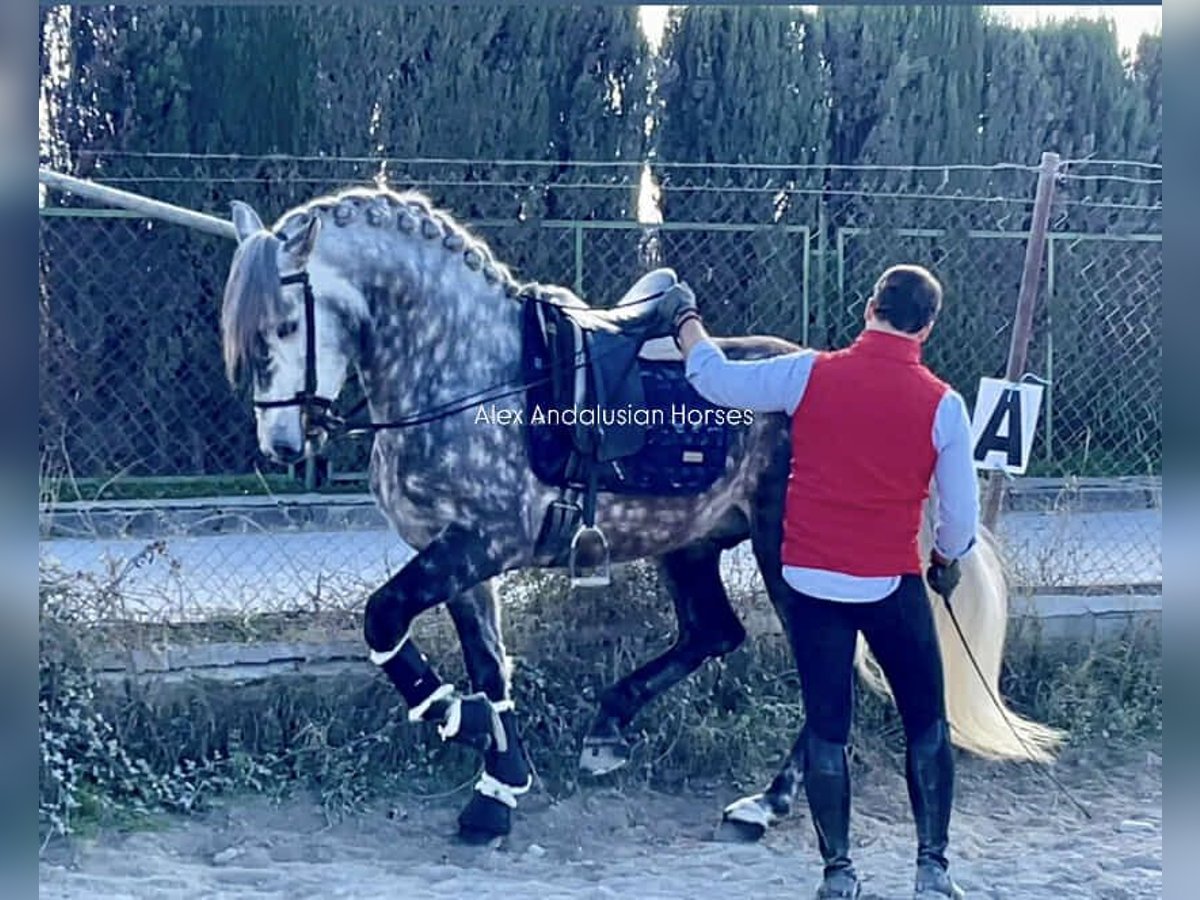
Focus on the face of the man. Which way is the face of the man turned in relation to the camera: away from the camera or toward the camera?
away from the camera

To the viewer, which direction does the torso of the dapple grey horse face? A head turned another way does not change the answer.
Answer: to the viewer's left

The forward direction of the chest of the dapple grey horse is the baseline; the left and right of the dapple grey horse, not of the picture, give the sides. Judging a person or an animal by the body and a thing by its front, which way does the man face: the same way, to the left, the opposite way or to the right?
to the right

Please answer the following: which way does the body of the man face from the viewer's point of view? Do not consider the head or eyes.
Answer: away from the camera

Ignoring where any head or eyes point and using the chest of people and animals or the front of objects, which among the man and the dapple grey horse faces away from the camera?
the man

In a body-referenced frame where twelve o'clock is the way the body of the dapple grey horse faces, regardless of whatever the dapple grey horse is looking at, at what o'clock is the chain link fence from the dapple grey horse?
The chain link fence is roughly at 4 o'clock from the dapple grey horse.

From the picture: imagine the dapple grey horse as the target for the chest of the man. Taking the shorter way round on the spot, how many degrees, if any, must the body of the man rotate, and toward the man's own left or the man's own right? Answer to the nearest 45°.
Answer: approximately 90° to the man's own left

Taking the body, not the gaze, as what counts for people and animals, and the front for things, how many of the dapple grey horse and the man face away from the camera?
1
